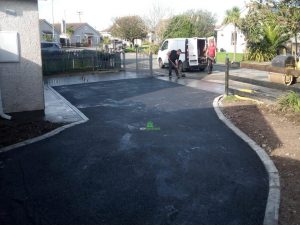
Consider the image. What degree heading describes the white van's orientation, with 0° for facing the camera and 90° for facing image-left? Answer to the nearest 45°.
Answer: approximately 135°

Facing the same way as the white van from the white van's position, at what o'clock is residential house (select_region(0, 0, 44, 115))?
The residential house is roughly at 8 o'clock from the white van.

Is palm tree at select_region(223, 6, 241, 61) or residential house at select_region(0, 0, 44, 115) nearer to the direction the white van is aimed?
the palm tree

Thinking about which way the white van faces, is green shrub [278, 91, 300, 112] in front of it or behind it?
behind
